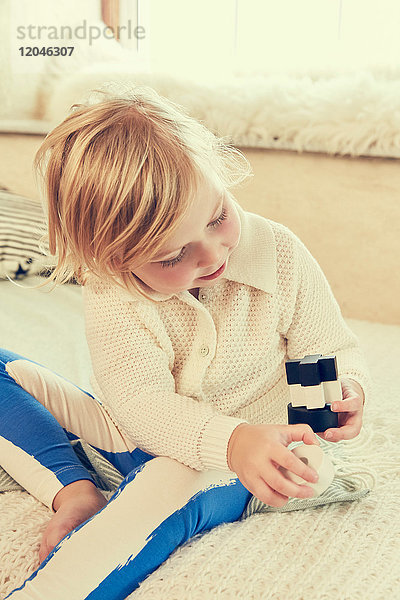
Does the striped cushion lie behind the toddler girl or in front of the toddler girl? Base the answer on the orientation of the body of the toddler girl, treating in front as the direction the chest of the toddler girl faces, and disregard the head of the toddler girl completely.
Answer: behind

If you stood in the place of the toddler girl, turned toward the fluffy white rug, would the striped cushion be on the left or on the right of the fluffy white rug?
left

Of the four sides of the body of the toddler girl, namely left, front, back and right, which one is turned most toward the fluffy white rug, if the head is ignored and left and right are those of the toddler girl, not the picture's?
back

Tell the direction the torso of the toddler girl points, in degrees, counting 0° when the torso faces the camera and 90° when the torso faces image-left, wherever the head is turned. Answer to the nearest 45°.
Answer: approximately 0°
